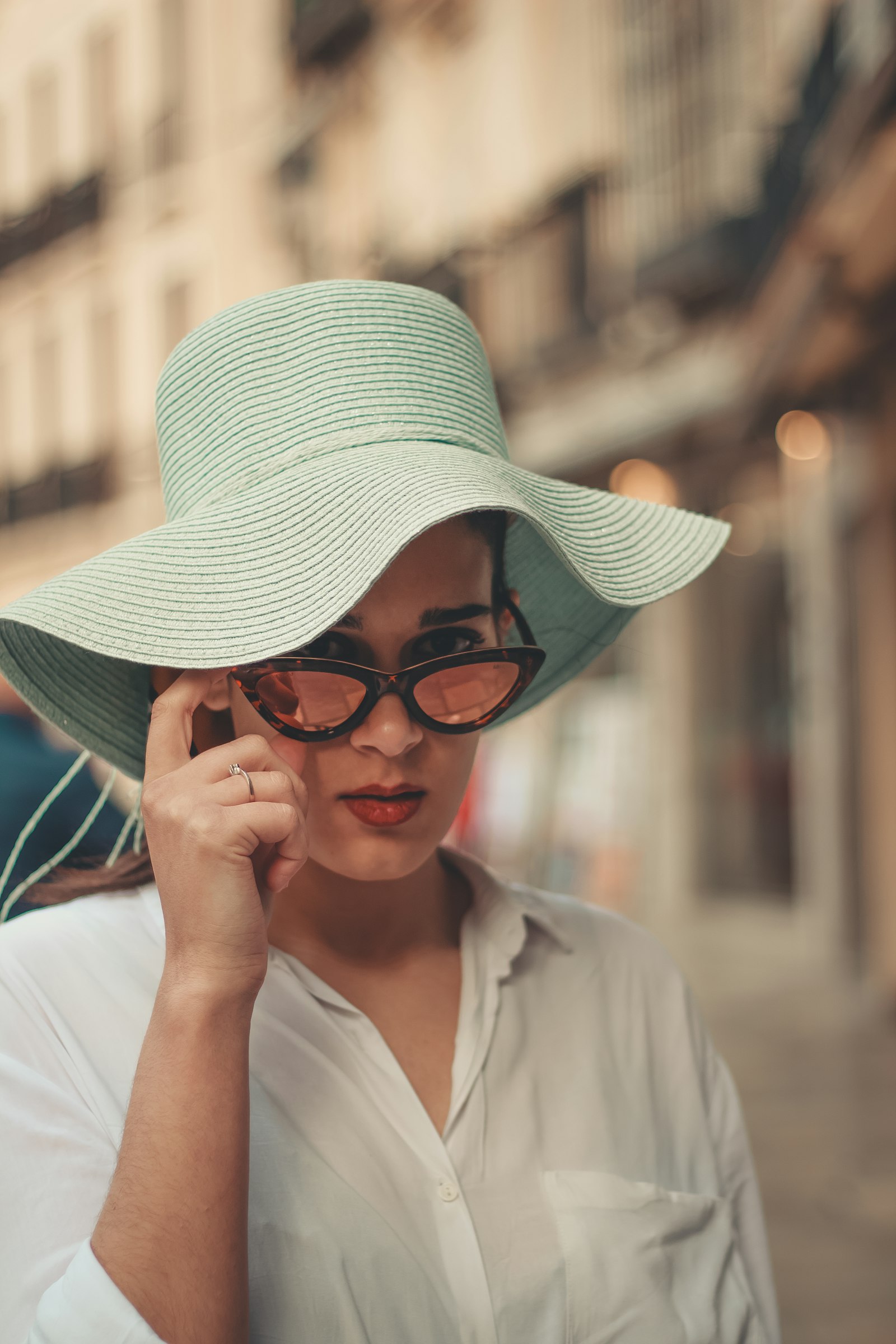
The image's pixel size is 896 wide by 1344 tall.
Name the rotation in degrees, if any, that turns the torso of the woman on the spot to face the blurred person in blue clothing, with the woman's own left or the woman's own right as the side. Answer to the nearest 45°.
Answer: approximately 135° to the woman's own right

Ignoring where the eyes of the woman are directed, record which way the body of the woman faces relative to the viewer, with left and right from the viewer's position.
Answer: facing the viewer
